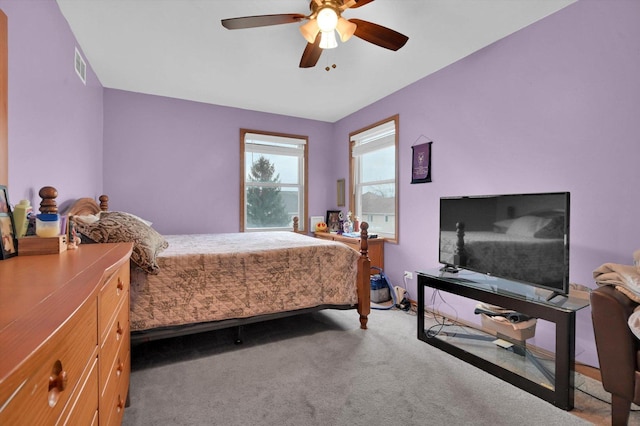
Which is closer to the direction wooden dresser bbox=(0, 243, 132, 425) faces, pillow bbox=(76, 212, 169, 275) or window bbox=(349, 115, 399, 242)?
the window

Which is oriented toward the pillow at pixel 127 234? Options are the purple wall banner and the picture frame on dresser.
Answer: the purple wall banner

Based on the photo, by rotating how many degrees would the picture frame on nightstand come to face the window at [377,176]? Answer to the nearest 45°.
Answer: approximately 45° to its left

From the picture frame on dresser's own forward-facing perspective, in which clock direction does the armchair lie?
The armchair is roughly at 12 o'clock from the picture frame on dresser.

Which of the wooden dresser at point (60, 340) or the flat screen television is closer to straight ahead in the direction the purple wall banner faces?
the wooden dresser

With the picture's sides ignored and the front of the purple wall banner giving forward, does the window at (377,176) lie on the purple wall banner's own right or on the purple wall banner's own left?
on the purple wall banner's own right

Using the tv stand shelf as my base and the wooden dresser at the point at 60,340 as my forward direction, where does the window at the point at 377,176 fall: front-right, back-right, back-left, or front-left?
back-right

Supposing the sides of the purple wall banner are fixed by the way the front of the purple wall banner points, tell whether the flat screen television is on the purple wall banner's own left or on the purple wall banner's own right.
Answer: on the purple wall banner's own left

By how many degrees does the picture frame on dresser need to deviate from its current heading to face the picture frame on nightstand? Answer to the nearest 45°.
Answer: approximately 90° to its left

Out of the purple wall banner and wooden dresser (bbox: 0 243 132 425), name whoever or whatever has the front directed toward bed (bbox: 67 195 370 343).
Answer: the purple wall banner

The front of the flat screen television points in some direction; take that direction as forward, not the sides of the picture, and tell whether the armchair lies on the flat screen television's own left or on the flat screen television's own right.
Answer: on the flat screen television's own left

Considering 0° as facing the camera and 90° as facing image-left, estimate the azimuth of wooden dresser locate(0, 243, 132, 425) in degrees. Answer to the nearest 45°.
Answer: approximately 315°

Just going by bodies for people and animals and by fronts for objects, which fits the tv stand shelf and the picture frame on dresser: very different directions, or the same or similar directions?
very different directions
